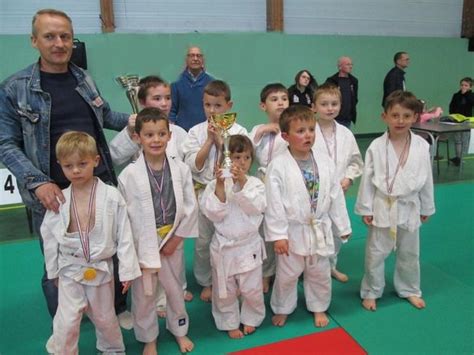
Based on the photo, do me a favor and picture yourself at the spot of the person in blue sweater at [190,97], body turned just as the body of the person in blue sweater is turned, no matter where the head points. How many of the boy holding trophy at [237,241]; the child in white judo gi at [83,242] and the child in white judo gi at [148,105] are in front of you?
3

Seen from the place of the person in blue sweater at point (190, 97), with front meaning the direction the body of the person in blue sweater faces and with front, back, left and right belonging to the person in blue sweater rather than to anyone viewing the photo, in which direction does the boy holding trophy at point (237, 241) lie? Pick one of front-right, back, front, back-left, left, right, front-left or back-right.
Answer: front

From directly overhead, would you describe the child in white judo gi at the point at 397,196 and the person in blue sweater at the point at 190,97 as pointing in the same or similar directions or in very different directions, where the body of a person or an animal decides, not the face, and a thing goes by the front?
same or similar directions

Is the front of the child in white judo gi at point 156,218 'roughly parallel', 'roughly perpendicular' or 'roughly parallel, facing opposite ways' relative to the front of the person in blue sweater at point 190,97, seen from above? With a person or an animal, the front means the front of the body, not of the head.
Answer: roughly parallel

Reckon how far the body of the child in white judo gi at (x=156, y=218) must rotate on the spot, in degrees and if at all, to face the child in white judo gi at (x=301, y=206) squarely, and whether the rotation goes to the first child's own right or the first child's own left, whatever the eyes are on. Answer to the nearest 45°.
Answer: approximately 90° to the first child's own left

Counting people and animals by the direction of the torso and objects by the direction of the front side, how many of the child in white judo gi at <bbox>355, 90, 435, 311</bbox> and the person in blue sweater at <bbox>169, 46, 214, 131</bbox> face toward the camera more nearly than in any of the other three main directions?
2

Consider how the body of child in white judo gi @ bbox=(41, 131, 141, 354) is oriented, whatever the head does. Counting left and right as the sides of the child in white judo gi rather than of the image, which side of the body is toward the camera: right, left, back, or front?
front

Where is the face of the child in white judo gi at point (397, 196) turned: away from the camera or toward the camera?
toward the camera

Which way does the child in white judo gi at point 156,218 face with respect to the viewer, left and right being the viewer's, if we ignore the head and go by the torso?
facing the viewer
